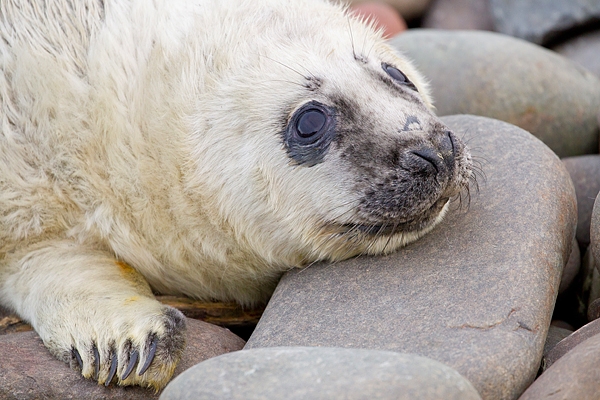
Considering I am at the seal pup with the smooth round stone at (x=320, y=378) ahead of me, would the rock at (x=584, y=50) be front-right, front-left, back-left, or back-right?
back-left

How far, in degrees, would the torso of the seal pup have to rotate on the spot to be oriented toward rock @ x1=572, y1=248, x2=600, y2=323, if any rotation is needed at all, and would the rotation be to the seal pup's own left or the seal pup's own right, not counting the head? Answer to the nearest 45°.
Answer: approximately 45° to the seal pup's own left

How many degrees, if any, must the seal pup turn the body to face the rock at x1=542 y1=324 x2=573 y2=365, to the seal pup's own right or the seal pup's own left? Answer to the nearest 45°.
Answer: approximately 45° to the seal pup's own left

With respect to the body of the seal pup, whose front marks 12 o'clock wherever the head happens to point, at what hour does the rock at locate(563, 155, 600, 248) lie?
The rock is roughly at 10 o'clock from the seal pup.

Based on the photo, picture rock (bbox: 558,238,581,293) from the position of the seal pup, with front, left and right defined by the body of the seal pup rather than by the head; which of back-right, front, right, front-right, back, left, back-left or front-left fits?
front-left

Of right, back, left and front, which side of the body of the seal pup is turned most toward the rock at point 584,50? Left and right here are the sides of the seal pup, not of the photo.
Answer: left

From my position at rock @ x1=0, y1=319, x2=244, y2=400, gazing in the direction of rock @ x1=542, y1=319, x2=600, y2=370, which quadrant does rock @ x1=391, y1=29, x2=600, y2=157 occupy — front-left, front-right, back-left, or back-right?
front-left

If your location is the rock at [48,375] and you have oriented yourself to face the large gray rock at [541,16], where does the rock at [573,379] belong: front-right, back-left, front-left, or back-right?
front-right

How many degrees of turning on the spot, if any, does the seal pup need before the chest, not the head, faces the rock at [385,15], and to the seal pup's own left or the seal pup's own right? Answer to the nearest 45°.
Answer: approximately 90° to the seal pup's own left

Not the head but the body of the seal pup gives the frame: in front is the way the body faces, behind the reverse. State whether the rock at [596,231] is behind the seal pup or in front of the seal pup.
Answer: in front

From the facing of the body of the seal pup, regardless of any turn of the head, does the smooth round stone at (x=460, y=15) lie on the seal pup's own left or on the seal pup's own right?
on the seal pup's own left

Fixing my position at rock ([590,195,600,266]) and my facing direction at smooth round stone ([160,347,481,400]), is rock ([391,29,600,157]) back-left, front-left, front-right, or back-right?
back-right

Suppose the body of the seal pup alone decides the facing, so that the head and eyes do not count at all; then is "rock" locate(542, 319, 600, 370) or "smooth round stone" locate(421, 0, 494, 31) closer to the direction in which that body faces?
the rock

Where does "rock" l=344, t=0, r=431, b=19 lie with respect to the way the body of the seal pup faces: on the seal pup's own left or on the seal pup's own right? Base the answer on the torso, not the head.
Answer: on the seal pup's own left
